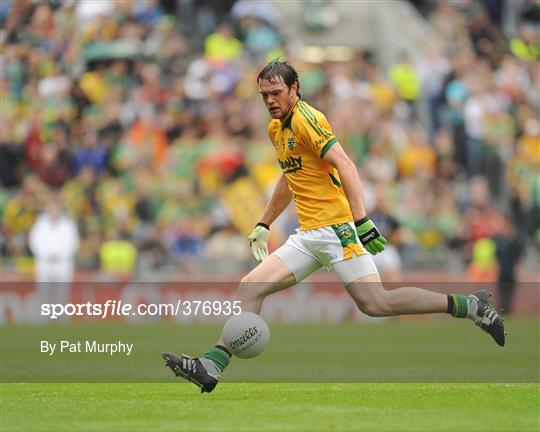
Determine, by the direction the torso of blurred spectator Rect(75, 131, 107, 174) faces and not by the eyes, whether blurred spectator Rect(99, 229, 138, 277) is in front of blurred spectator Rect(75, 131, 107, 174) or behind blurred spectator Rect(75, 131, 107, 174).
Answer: in front

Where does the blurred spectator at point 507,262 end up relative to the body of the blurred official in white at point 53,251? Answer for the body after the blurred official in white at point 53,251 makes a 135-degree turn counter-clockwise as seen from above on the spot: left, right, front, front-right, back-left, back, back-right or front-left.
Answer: front-right

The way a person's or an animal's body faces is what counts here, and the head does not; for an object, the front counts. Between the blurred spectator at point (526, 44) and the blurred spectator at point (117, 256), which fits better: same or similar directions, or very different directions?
same or similar directions

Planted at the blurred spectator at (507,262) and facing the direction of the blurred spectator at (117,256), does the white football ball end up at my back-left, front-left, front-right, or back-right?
front-left

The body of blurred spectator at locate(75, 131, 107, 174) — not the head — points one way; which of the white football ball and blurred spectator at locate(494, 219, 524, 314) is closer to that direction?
the white football ball

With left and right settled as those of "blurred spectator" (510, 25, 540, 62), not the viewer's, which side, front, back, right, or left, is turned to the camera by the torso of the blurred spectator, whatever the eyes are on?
front

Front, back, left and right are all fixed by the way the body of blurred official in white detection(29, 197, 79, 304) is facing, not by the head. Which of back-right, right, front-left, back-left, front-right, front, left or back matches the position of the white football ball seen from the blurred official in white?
front

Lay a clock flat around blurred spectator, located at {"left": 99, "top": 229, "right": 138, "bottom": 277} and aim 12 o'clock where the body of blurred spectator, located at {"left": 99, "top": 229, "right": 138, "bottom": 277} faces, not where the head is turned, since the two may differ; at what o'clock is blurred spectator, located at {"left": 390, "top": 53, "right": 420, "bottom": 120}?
blurred spectator, located at {"left": 390, "top": 53, "right": 420, "bottom": 120} is roughly at 8 o'clock from blurred spectator, located at {"left": 99, "top": 229, "right": 138, "bottom": 277}.

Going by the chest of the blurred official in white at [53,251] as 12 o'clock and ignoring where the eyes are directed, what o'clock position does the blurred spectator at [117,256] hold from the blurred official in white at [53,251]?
the blurred spectator at [117,256] is roughly at 9 o'clock from the blurred official in white at [53,251].

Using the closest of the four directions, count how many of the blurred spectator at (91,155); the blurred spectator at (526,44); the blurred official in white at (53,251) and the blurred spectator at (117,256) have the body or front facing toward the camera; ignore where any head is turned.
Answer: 4

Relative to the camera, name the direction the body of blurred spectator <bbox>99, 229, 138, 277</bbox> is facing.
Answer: toward the camera

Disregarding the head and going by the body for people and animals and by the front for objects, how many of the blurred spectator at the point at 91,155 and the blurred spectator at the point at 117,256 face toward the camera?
2

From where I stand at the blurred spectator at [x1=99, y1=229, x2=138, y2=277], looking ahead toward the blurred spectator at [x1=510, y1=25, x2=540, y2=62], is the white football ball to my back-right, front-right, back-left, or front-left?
back-right

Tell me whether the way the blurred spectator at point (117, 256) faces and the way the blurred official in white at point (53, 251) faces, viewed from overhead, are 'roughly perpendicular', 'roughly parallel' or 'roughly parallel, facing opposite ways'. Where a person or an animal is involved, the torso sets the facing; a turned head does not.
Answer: roughly parallel
